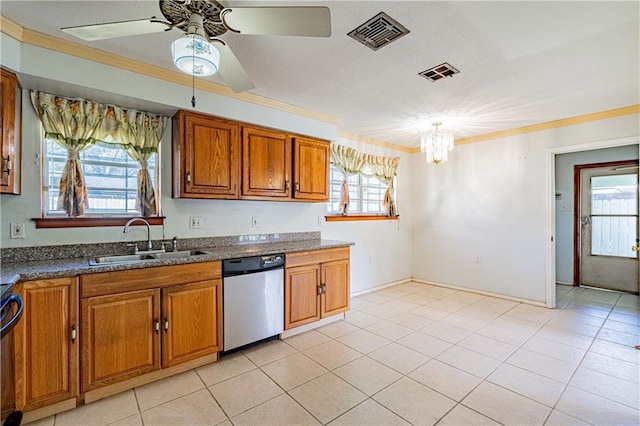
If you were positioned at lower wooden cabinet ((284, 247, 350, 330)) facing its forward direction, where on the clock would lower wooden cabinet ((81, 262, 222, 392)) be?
lower wooden cabinet ((81, 262, 222, 392)) is roughly at 3 o'clock from lower wooden cabinet ((284, 247, 350, 330)).

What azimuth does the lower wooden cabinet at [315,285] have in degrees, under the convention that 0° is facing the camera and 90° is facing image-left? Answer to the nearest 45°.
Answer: approximately 315°

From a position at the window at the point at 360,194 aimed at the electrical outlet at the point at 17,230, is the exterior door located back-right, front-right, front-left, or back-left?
back-left

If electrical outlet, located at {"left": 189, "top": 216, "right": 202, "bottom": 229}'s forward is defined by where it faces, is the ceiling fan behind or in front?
in front

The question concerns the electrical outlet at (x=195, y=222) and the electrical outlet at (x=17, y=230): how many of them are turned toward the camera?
2

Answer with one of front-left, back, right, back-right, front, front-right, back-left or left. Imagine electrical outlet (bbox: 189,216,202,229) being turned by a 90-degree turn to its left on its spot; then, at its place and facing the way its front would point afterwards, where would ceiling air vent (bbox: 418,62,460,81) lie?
front-right

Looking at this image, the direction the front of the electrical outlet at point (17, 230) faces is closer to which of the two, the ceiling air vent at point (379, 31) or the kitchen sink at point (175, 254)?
the ceiling air vent

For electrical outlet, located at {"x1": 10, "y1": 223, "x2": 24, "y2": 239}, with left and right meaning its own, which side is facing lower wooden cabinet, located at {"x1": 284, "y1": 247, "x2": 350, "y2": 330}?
left

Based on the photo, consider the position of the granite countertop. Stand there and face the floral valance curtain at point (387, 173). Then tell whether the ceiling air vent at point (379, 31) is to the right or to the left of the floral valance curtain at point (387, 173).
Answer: right

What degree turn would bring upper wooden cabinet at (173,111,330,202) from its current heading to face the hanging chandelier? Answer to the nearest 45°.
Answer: approximately 45° to its left

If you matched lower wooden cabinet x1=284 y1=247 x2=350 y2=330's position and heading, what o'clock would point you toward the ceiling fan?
The ceiling fan is roughly at 2 o'clock from the lower wooden cabinet.

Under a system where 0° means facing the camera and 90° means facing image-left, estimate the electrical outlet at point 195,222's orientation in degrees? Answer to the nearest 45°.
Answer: approximately 0°
